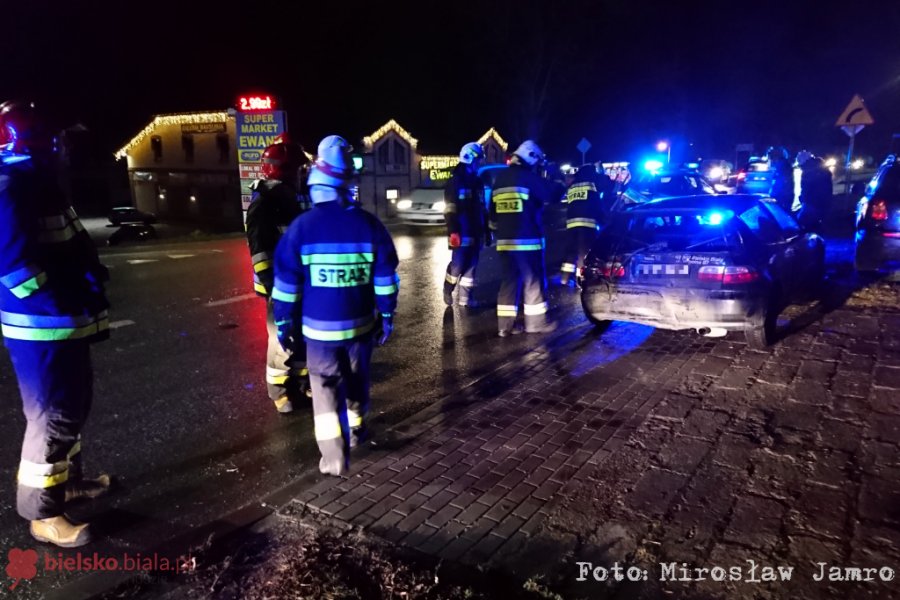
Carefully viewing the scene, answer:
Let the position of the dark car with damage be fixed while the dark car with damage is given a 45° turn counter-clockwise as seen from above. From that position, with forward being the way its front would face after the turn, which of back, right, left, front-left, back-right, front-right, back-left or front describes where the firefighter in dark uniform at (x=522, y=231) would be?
left

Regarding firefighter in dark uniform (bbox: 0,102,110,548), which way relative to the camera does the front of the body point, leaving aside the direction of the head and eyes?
to the viewer's right

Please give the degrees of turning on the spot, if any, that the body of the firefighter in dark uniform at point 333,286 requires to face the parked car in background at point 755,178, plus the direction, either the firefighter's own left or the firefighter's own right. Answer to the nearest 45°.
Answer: approximately 45° to the firefighter's own right

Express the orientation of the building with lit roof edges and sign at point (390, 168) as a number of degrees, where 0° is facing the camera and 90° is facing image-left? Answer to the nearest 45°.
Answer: approximately 0°

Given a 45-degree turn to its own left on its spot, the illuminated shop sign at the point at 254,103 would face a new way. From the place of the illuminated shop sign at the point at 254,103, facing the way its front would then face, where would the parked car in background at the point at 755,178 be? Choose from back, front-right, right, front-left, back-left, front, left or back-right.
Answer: front-left

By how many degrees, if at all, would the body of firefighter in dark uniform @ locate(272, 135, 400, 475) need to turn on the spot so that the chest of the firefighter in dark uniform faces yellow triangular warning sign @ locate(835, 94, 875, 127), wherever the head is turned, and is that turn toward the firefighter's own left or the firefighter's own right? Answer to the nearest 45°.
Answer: approximately 45° to the firefighter's own right

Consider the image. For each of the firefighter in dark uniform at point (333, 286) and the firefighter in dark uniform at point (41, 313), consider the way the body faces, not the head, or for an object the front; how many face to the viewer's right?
1
